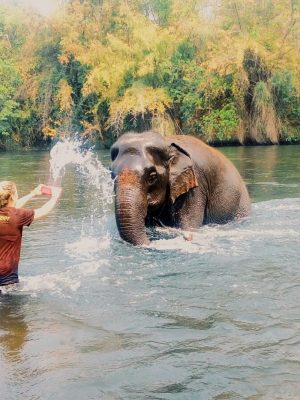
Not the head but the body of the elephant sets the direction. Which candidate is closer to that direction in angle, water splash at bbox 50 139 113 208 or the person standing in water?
the person standing in water

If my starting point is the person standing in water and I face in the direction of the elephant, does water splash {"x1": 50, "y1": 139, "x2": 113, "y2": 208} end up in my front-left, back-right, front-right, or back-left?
front-left

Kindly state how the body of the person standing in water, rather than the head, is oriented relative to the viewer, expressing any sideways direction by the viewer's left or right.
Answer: facing away from the viewer and to the right of the viewer

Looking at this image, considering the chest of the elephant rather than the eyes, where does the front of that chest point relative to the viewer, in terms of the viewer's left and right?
facing the viewer and to the left of the viewer

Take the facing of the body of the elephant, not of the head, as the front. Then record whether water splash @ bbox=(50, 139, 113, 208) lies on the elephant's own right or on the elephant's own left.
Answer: on the elephant's own right

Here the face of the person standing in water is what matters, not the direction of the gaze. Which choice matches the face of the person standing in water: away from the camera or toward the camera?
away from the camera

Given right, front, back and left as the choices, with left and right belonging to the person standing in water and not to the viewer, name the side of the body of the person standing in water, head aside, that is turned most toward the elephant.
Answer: front

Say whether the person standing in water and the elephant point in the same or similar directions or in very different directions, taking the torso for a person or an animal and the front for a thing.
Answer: very different directions

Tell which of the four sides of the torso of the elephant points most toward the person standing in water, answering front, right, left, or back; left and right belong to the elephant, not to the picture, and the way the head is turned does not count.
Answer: front
